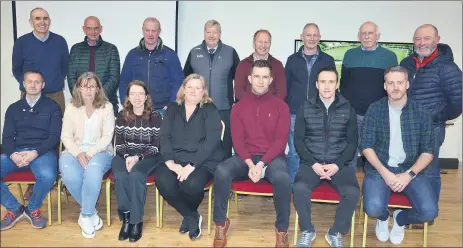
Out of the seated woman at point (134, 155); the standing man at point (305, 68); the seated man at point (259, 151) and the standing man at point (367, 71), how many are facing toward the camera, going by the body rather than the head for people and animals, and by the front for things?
4

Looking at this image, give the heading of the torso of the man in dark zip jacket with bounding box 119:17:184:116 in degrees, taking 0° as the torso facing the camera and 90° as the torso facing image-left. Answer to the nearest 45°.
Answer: approximately 0°

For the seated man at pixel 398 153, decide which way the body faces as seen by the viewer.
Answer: toward the camera

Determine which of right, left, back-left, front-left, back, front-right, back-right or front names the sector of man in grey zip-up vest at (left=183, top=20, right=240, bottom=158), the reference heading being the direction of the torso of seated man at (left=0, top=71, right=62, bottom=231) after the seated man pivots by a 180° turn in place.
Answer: right

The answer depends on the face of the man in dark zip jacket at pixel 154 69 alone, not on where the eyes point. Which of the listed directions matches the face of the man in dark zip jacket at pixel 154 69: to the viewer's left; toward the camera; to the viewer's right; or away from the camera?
toward the camera

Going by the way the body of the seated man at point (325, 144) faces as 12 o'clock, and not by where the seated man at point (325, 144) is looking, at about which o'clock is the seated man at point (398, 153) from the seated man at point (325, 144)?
the seated man at point (398, 153) is roughly at 9 o'clock from the seated man at point (325, 144).

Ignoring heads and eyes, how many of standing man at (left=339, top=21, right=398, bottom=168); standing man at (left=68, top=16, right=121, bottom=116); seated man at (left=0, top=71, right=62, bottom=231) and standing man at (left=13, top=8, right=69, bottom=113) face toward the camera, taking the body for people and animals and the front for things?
4

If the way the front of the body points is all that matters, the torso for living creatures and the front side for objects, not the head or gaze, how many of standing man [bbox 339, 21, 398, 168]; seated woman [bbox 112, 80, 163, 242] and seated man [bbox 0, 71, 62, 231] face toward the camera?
3

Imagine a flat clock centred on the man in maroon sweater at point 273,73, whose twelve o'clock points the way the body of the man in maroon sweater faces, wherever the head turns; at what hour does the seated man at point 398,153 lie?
The seated man is roughly at 10 o'clock from the man in maroon sweater.

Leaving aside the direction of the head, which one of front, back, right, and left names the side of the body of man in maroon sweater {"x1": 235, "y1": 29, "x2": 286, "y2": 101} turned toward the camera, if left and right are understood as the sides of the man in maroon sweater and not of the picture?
front

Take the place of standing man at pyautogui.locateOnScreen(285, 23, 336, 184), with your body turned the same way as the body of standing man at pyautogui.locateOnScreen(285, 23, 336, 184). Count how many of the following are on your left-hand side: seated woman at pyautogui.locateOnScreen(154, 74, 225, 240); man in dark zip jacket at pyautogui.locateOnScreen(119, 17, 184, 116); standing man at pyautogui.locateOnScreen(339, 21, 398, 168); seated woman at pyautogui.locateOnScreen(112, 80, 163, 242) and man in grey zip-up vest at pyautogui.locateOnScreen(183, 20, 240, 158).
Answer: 1

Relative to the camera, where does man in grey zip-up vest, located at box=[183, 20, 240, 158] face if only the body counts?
toward the camera

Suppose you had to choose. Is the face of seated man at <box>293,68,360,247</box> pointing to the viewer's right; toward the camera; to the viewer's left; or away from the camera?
toward the camera

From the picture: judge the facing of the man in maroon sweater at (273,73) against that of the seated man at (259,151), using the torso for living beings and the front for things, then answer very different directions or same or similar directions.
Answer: same or similar directions

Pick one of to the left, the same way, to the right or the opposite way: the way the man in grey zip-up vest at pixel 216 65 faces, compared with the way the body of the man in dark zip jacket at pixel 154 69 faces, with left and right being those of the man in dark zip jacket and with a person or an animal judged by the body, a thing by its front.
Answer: the same way

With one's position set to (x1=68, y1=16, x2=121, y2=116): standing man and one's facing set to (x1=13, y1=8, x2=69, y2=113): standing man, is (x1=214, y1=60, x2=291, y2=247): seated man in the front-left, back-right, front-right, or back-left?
back-left

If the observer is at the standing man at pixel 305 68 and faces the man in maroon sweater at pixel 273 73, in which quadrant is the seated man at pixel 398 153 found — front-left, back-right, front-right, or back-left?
back-left

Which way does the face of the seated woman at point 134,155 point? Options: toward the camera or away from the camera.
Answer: toward the camera

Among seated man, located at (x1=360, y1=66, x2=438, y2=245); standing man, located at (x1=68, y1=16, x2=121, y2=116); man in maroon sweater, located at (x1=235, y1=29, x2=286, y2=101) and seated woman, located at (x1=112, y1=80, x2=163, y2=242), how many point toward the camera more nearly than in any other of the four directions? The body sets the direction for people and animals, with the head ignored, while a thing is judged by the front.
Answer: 4
